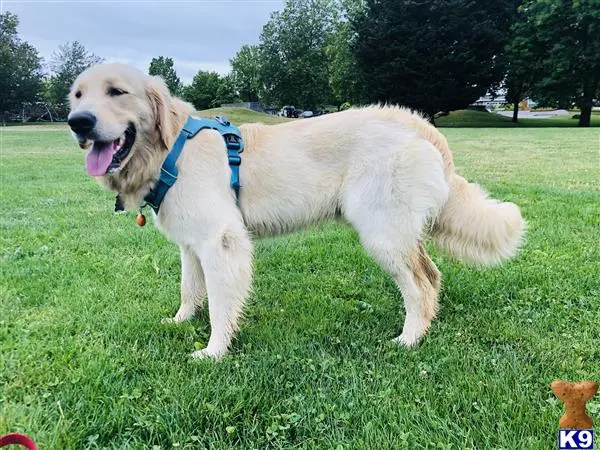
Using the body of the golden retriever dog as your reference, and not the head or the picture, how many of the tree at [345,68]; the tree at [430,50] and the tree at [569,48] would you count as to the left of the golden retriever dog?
0

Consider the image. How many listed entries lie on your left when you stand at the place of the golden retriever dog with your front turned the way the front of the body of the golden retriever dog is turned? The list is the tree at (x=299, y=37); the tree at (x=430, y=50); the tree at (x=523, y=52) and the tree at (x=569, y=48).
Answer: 0

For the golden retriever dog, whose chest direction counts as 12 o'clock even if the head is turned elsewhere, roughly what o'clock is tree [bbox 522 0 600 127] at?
The tree is roughly at 4 o'clock from the golden retriever dog.

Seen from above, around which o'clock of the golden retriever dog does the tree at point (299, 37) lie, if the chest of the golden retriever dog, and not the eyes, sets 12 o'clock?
The tree is roughly at 3 o'clock from the golden retriever dog.

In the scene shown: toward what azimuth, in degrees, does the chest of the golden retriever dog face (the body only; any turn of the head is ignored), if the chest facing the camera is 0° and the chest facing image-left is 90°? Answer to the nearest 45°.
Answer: approximately 90°

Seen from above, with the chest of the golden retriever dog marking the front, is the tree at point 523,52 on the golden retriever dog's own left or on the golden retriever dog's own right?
on the golden retriever dog's own right

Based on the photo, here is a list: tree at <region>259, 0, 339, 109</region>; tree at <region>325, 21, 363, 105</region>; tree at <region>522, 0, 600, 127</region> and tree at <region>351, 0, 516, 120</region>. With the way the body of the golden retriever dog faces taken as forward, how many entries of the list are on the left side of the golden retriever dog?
0

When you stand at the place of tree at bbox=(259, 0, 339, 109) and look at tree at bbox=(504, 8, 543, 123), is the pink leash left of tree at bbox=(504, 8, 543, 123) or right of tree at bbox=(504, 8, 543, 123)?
right

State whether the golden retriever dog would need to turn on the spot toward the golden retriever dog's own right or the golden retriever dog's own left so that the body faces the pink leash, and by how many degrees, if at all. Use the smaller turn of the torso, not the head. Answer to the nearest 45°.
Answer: approximately 45° to the golden retriever dog's own left

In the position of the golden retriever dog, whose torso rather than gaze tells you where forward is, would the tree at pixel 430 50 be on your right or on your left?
on your right

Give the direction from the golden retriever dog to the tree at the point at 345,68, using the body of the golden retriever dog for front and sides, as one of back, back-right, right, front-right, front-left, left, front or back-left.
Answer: right
